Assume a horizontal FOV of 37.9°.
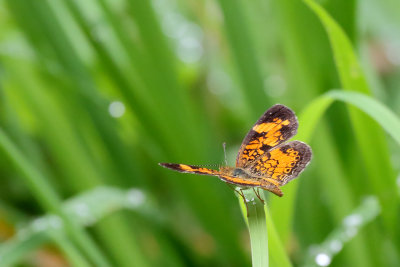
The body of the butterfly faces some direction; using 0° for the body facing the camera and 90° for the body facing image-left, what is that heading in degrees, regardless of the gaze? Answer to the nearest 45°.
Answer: approximately 135°
